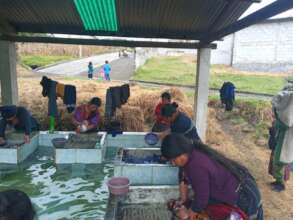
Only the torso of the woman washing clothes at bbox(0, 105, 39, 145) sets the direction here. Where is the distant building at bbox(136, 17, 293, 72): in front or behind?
behind

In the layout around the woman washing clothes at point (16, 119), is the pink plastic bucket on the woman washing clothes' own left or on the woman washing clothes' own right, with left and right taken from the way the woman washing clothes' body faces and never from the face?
on the woman washing clothes' own left

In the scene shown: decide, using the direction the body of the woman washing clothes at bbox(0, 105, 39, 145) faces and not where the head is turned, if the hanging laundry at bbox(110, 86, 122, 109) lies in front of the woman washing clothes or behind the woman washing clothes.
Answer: behind

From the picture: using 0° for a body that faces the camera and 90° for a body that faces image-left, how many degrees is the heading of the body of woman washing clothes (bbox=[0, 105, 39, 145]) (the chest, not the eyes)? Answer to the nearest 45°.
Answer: approximately 45°

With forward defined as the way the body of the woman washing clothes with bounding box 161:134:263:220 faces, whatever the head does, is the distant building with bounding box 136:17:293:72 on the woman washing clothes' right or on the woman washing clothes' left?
on the woman washing clothes' right

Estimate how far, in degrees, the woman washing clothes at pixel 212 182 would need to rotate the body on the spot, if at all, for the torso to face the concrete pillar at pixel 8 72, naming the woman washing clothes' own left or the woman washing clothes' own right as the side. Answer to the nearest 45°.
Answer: approximately 45° to the woman washing clothes' own right

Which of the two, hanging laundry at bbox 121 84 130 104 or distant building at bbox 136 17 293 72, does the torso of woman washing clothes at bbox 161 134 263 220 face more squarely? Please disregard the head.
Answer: the hanging laundry

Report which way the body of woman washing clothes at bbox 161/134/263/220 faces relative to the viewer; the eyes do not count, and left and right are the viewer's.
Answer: facing to the left of the viewer

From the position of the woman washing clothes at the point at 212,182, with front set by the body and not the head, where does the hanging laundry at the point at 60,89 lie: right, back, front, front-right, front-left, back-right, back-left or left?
front-right

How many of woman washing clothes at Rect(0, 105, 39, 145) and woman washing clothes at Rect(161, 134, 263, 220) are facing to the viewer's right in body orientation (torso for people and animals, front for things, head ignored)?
0

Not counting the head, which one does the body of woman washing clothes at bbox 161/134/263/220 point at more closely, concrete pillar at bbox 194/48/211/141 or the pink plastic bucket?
the pink plastic bucket

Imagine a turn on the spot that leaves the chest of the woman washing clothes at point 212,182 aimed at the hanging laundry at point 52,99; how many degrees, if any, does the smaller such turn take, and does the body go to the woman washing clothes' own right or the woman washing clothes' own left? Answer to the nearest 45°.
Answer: approximately 45° to the woman washing clothes' own right
